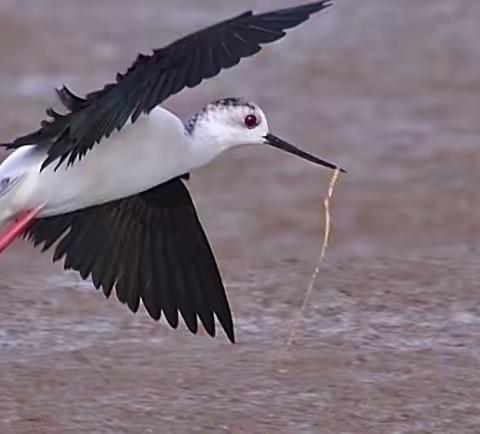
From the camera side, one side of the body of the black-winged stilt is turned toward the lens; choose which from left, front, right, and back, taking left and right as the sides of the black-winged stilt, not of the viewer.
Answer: right
